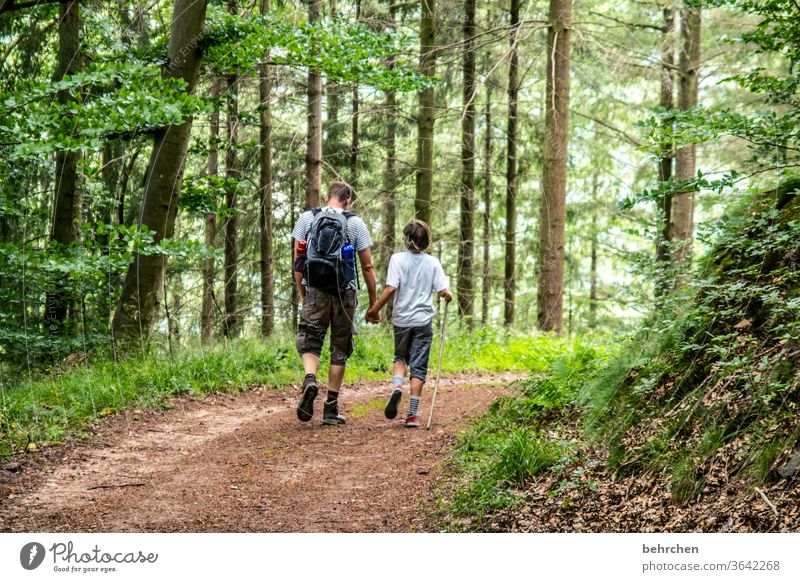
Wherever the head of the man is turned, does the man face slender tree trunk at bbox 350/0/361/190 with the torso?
yes

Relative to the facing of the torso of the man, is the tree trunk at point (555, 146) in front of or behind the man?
in front

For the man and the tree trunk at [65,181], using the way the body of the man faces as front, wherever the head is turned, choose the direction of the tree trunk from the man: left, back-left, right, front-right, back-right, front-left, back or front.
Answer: front-left

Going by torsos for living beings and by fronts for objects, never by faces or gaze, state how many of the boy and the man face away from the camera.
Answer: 2

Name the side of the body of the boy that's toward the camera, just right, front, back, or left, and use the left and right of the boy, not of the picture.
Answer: back

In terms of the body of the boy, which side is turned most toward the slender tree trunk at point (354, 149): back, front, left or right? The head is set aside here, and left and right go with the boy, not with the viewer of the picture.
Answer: front

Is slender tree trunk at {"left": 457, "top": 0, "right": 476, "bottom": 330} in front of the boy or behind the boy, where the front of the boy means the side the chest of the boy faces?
in front

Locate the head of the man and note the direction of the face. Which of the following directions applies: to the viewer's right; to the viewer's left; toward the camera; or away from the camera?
away from the camera

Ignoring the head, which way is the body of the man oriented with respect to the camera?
away from the camera
